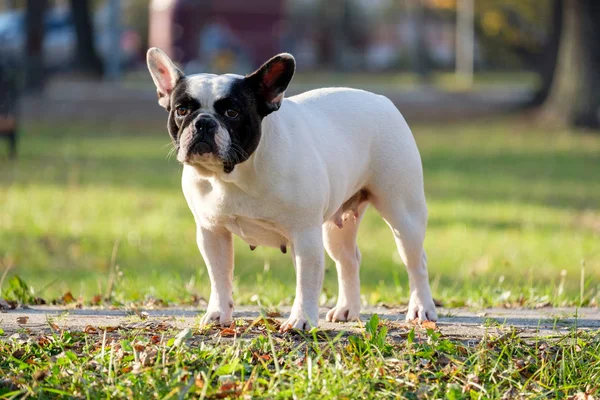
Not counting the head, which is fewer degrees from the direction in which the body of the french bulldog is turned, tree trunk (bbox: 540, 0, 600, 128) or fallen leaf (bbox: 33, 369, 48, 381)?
the fallen leaf

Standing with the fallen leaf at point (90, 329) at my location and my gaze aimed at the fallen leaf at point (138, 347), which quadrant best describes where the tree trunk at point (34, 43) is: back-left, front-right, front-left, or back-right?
back-left

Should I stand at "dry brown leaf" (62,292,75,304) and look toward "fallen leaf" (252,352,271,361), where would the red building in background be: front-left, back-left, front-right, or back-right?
back-left

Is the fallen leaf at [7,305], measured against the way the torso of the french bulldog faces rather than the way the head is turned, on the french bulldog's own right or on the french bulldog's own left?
on the french bulldog's own right

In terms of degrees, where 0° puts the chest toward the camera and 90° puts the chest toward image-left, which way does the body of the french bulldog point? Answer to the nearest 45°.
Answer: approximately 45°

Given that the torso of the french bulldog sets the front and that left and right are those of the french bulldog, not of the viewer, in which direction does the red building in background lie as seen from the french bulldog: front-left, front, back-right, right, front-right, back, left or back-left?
back-right
